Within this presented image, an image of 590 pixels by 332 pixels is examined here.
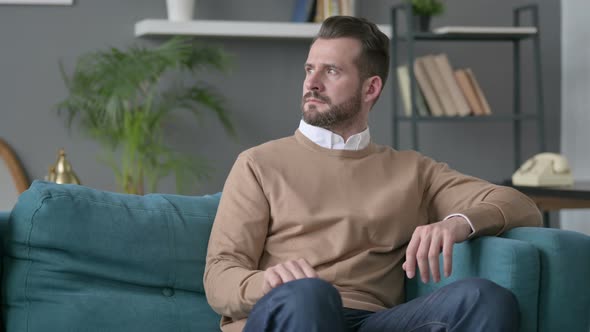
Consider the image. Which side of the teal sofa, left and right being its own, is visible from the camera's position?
front

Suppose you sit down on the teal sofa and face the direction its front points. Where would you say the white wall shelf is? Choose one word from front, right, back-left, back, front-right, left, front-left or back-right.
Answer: back

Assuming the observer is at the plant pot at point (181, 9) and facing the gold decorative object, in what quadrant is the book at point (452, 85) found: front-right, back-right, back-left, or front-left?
back-left

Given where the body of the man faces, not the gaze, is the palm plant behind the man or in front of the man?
behind

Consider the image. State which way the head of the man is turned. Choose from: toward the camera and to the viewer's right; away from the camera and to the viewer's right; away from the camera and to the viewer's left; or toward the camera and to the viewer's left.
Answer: toward the camera and to the viewer's left

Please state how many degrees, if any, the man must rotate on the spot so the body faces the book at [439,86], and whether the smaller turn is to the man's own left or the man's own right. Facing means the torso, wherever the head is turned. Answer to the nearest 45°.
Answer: approximately 180°

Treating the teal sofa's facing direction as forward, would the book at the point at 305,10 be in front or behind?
behind

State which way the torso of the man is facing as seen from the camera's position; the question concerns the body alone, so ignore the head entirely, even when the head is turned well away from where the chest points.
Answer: toward the camera

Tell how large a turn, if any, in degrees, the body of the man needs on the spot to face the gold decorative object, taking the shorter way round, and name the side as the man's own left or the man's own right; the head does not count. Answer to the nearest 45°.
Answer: approximately 135° to the man's own right
